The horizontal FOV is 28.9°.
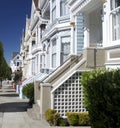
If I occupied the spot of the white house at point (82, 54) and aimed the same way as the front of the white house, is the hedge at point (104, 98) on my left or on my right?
on my left

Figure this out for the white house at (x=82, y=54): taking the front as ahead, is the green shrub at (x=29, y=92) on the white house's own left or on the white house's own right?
on the white house's own right

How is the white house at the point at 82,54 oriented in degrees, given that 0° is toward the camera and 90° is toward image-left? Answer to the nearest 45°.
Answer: approximately 45°

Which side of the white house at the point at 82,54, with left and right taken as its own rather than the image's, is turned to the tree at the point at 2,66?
right
